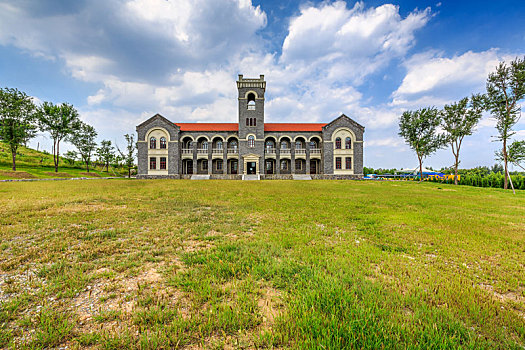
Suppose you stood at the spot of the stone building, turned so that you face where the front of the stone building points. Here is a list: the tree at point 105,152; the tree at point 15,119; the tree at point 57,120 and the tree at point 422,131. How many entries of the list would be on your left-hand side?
1

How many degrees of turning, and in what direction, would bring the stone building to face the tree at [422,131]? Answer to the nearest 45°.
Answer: approximately 90° to its left

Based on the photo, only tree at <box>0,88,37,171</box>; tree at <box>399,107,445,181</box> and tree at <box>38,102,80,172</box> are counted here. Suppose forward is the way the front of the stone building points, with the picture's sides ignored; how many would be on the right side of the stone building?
2

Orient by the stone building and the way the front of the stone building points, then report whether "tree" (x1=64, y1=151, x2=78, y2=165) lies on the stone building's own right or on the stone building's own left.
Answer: on the stone building's own right

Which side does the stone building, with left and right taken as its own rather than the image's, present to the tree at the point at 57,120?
right

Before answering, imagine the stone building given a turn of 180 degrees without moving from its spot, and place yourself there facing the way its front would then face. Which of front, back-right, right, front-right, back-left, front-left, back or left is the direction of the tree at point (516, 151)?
back-right

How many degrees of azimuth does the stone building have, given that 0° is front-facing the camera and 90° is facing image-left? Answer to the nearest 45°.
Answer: approximately 0°

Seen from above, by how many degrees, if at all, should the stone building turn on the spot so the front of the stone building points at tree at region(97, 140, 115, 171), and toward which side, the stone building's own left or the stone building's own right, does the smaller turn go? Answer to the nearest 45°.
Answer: approximately 135° to the stone building's own right
